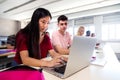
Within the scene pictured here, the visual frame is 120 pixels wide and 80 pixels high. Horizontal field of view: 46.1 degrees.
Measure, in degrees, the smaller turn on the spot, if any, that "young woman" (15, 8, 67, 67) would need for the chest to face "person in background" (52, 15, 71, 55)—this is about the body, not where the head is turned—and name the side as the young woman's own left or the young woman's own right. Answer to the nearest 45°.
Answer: approximately 90° to the young woman's own left

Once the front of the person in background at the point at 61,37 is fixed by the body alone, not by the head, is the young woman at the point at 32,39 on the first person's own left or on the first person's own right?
on the first person's own right

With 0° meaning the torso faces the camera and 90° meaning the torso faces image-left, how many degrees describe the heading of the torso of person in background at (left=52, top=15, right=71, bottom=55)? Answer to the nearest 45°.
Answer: approximately 315°

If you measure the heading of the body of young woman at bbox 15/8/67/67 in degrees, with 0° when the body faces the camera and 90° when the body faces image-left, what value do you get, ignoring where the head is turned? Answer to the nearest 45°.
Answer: approximately 315°
